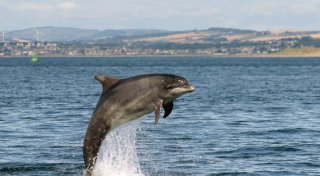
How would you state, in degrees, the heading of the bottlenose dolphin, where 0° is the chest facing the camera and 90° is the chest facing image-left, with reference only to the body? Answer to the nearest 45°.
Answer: approximately 270°

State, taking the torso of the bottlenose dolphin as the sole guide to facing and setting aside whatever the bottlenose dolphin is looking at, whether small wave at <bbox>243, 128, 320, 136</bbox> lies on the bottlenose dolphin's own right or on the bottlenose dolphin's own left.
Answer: on the bottlenose dolphin's own left
